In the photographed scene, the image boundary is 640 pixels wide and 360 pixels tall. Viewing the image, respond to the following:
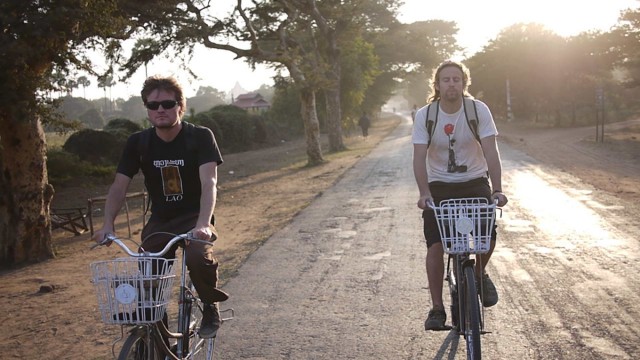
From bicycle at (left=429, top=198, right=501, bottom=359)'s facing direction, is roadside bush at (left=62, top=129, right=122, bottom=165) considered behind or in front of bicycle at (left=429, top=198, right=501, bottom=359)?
behind

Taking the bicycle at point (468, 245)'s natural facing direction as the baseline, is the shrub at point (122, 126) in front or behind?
behind

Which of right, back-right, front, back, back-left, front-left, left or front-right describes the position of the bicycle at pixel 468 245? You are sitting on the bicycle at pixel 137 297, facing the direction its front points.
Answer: back-left

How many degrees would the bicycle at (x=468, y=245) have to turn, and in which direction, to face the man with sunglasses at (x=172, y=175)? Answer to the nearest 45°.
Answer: approximately 90° to its right

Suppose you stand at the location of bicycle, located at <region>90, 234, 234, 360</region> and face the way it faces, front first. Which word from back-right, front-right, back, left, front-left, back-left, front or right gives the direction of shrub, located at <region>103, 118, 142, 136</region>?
back-right

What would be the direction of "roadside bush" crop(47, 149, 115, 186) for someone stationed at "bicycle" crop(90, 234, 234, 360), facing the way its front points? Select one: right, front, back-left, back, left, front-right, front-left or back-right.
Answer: back-right

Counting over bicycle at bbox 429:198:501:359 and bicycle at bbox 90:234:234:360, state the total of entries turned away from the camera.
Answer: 0

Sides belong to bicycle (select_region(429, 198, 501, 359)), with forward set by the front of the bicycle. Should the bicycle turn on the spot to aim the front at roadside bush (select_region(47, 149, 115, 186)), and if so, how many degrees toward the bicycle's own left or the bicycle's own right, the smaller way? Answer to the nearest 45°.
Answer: approximately 135° to the bicycle's own right

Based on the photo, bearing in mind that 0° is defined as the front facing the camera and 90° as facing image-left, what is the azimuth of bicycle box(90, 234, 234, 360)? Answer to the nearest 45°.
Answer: approximately 45°

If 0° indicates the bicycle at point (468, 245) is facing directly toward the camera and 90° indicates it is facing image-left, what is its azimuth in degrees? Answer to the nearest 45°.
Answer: approximately 0°
